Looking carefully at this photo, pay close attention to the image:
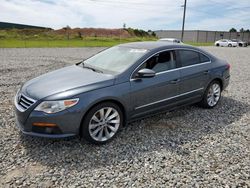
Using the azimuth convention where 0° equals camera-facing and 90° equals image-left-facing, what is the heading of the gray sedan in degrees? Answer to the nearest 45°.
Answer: approximately 45°
